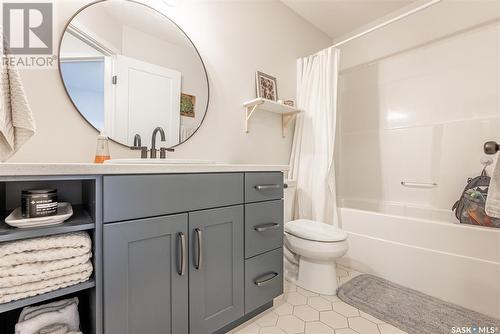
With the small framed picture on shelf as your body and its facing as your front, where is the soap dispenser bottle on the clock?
The soap dispenser bottle is roughly at 3 o'clock from the small framed picture on shelf.

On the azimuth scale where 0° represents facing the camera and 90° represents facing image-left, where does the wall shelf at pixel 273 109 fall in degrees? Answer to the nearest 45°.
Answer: approximately 315°

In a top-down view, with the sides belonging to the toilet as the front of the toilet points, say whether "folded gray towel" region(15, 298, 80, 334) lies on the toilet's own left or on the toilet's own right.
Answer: on the toilet's own right

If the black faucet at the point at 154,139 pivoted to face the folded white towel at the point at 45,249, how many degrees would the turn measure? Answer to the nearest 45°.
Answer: approximately 90° to its right

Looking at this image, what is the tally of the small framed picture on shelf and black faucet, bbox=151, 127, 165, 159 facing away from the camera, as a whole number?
0

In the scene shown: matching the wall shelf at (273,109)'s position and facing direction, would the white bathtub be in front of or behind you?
in front
